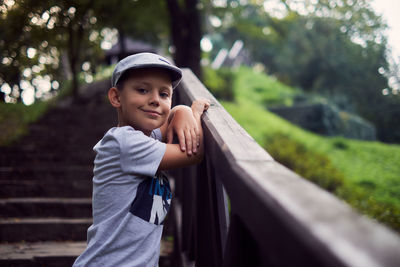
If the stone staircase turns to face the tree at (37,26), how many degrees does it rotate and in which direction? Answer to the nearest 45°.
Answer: approximately 180°

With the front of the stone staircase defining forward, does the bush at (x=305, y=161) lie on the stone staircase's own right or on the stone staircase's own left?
on the stone staircase's own left

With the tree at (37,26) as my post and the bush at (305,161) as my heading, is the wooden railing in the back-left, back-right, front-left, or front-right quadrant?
front-right

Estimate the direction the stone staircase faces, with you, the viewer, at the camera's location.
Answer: facing the viewer
